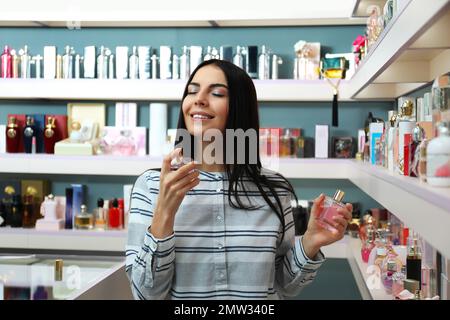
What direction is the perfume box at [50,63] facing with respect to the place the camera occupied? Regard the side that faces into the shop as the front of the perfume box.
facing the viewer

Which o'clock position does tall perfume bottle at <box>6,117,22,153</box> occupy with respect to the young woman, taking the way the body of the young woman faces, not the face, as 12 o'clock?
The tall perfume bottle is roughly at 5 o'clock from the young woman.

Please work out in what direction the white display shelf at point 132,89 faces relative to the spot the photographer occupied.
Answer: facing the viewer

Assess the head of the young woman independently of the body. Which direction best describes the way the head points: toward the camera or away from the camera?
toward the camera

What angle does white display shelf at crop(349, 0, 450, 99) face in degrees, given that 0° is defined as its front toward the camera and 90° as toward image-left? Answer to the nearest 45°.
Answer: approximately 90°

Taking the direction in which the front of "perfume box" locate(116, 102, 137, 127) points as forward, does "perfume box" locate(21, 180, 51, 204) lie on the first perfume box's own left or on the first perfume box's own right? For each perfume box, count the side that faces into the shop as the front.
on the first perfume box's own right

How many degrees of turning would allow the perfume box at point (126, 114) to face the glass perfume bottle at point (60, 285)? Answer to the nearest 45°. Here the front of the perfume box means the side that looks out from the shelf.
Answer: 0° — it already faces it

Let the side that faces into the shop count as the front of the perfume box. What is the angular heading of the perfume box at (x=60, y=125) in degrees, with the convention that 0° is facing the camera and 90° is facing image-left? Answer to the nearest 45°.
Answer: approximately 0°

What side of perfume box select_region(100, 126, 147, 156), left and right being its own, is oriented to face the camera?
front

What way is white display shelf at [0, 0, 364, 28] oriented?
toward the camera

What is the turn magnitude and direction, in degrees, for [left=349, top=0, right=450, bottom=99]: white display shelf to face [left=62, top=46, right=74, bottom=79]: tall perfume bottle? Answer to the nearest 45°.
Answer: approximately 45° to its right

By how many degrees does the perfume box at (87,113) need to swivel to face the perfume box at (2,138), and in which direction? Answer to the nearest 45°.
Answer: approximately 90° to its right
